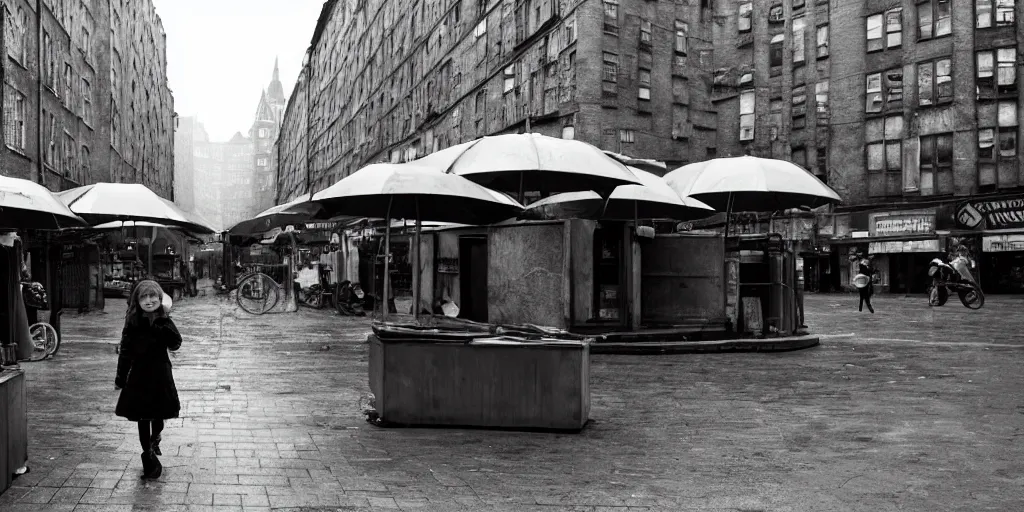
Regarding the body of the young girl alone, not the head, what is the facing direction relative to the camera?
toward the camera

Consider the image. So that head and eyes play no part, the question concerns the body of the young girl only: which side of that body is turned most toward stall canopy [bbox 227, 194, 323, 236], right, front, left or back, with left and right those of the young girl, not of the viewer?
back

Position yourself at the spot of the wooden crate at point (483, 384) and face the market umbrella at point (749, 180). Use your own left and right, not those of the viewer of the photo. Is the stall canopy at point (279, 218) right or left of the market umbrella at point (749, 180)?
left

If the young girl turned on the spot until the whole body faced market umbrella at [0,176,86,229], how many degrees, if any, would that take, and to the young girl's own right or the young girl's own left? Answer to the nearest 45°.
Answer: approximately 180°
